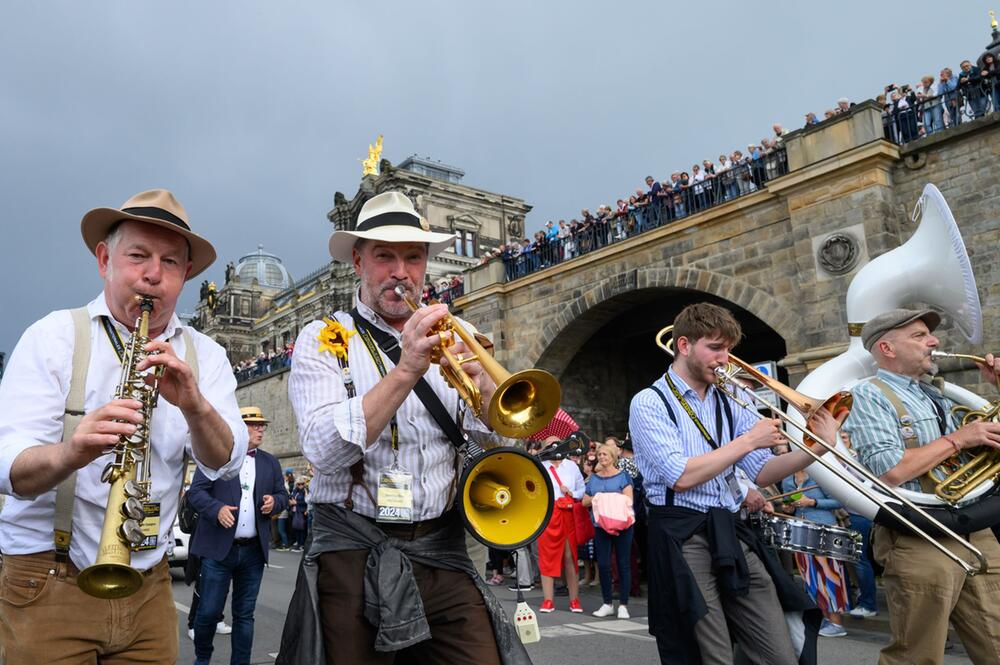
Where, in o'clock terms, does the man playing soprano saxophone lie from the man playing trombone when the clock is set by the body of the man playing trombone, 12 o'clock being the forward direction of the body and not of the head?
The man playing soprano saxophone is roughly at 3 o'clock from the man playing trombone.

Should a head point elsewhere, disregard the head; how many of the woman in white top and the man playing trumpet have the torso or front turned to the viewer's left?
0

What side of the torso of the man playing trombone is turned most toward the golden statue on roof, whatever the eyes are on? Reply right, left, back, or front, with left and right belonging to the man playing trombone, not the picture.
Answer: back

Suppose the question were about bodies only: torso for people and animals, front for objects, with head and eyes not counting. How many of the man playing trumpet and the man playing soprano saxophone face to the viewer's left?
0

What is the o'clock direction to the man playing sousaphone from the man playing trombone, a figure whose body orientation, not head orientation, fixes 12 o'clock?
The man playing sousaphone is roughly at 10 o'clock from the man playing trombone.
